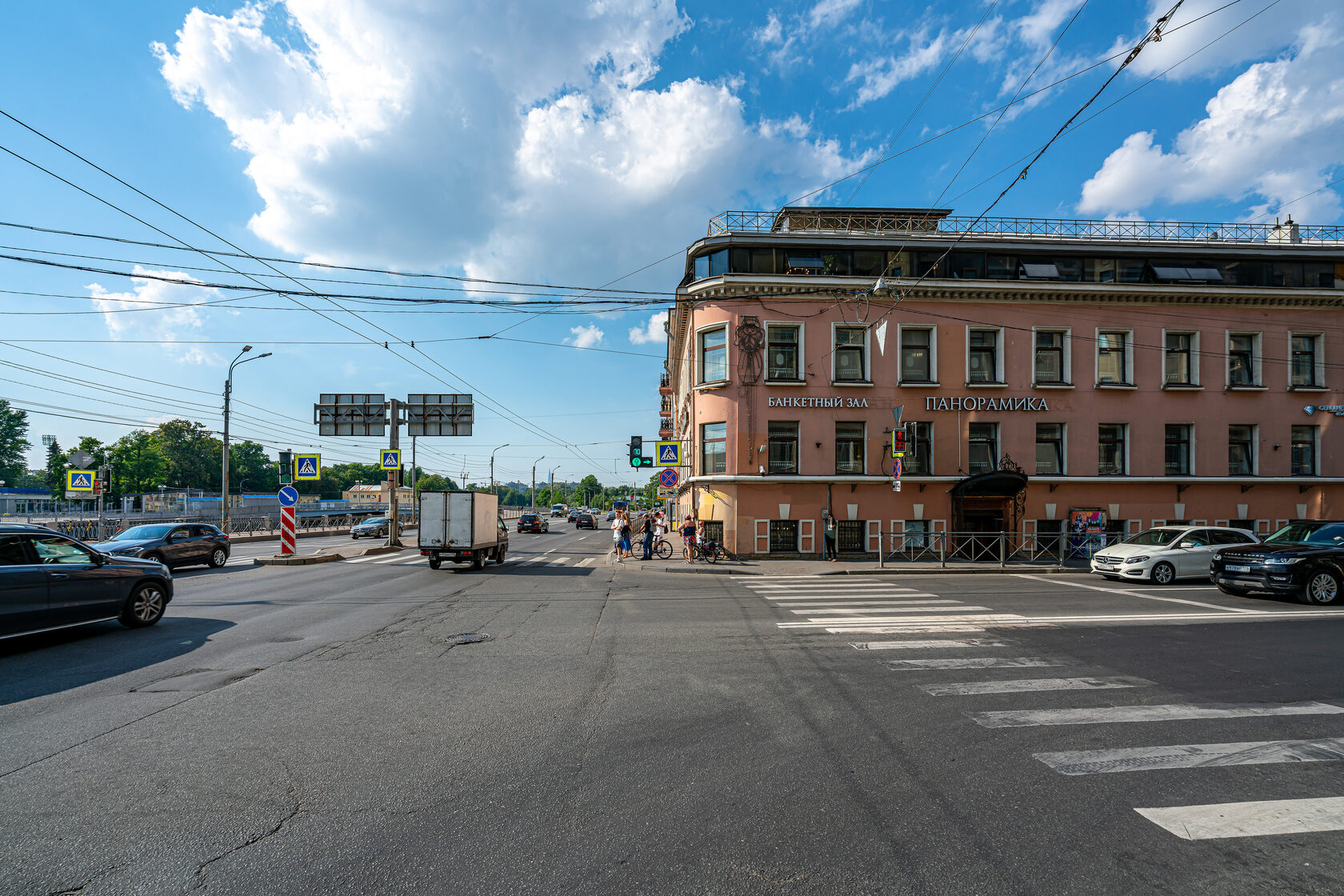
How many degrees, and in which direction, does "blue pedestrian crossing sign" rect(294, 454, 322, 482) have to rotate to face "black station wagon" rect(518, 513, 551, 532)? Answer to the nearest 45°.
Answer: approximately 135° to its left

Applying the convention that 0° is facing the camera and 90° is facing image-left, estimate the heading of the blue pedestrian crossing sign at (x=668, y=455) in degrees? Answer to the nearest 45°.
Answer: approximately 0°

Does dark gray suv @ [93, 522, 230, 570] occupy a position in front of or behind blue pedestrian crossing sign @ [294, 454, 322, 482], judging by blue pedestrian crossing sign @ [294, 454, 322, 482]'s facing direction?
in front
